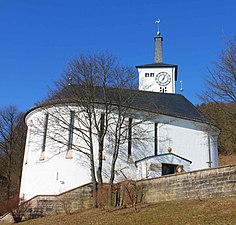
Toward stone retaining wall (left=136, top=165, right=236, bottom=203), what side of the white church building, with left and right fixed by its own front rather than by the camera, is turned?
front

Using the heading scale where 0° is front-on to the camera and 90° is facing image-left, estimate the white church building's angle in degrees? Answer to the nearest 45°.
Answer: approximately 315°

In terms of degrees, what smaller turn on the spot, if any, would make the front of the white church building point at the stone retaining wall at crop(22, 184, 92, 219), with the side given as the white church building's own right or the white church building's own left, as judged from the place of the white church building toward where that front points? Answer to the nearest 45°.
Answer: approximately 90° to the white church building's own right

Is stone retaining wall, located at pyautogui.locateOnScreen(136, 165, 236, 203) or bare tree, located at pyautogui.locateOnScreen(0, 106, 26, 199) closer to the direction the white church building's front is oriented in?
the stone retaining wall

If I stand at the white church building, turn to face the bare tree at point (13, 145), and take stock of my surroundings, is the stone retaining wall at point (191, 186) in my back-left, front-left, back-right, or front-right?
back-left
